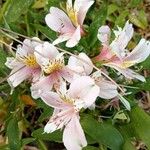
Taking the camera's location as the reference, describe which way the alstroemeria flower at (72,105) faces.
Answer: facing the viewer and to the left of the viewer

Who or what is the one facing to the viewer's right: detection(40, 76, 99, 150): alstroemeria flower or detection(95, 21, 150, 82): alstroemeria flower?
detection(95, 21, 150, 82): alstroemeria flower

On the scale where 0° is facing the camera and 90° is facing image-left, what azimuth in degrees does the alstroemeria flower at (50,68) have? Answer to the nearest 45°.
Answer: approximately 0°

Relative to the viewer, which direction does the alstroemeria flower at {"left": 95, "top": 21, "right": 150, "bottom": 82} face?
to the viewer's right

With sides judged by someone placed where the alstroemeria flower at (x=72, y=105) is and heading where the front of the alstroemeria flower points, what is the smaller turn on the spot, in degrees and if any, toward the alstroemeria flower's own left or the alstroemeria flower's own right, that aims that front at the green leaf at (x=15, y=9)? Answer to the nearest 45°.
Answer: approximately 90° to the alstroemeria flower's own right
